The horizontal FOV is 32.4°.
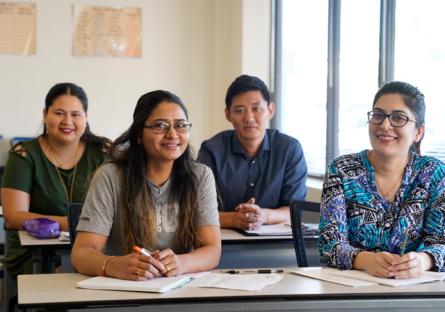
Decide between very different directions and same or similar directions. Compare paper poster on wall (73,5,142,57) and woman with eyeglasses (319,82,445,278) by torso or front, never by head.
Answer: same or similar directions

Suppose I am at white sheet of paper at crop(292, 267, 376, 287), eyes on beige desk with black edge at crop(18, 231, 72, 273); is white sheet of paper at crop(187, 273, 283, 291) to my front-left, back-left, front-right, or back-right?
front-left

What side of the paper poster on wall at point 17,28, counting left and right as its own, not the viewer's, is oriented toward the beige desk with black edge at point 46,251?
front

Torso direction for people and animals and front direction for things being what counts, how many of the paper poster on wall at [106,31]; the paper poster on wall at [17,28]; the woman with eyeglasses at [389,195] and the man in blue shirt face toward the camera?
4

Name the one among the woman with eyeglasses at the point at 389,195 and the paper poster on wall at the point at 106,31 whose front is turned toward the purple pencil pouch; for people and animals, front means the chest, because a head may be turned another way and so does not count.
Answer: the paper poster on wall

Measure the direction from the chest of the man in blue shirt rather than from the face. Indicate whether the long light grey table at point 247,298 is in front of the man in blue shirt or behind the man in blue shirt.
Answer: in front

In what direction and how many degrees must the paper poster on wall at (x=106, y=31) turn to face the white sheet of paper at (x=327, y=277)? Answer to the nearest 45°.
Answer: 0° — it already faces it

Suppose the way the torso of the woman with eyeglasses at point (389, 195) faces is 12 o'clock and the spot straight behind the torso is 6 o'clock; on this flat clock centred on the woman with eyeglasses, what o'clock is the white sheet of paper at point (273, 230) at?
The white sheet of paper is roughly at 5 o'clock from the woman with eyeglasses.

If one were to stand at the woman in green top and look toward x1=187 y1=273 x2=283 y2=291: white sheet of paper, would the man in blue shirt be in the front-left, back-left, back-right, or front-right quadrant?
front-left

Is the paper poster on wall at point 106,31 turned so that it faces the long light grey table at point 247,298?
yes

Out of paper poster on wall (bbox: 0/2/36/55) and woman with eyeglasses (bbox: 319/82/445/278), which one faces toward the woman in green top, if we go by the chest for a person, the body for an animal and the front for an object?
the paper poster on wall

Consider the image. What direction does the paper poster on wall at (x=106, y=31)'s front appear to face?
toward the camera

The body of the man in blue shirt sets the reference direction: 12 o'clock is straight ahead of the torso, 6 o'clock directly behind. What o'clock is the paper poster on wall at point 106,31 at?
The paper poster on wall is roughly at 5 o'clock from the man in blue shirt.

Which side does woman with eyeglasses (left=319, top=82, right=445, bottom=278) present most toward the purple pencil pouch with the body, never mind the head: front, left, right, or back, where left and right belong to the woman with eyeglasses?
right

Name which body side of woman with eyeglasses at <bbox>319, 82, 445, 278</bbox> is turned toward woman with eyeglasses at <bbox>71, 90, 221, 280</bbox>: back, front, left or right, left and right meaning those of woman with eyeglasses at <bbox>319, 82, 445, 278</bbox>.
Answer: right

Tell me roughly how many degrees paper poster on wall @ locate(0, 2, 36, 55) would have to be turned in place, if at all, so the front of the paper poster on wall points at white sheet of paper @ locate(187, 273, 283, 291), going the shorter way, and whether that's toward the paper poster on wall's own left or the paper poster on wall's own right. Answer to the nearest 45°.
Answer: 0° — it already faces it

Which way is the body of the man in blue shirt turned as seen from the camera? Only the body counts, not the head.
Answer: toward the camera

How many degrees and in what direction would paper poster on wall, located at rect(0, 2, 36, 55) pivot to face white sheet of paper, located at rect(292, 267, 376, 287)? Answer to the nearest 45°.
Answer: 0° — it already faces it
